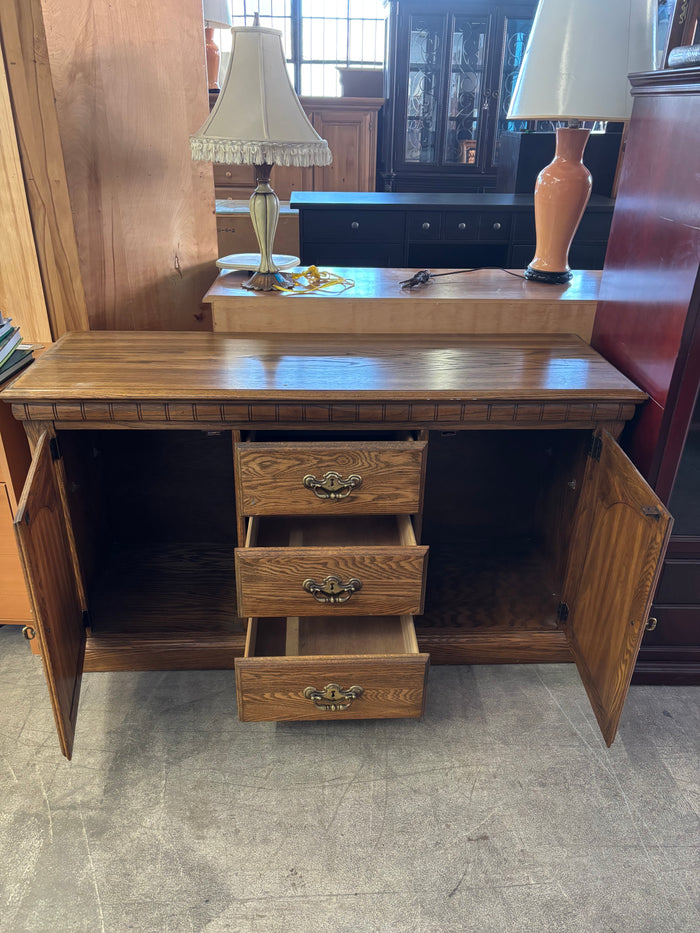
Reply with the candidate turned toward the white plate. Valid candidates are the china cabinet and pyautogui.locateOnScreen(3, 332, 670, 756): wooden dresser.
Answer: the china cabinet

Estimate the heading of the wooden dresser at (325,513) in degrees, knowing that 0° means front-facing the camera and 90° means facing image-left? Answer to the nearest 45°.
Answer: approximately 0°

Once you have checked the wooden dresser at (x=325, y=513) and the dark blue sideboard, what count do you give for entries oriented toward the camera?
2

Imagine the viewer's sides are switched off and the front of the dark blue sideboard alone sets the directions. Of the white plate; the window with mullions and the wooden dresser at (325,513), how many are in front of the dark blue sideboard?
2

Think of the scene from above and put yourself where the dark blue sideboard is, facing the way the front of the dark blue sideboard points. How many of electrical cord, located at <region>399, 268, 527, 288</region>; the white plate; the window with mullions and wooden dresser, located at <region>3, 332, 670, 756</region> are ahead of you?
3

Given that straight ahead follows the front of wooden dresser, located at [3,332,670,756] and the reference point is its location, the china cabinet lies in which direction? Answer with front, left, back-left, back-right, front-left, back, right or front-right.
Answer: back

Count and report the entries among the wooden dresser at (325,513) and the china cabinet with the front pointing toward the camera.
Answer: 2

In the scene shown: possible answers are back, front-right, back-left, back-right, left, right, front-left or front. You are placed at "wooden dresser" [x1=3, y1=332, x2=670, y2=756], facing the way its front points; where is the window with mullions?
back

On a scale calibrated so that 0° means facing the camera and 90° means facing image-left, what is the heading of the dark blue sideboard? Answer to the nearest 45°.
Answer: approximately 0°

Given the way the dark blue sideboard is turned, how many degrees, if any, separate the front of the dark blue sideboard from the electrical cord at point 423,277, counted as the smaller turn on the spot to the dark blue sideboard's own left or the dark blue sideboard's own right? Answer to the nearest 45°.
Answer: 0° — it already faces it
